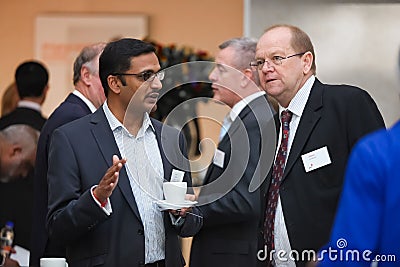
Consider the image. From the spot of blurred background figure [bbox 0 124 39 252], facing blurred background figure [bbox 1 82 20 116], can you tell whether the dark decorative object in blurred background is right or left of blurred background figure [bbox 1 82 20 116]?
right

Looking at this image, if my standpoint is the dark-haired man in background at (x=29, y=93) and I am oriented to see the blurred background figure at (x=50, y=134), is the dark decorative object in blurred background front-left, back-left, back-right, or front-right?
back-left

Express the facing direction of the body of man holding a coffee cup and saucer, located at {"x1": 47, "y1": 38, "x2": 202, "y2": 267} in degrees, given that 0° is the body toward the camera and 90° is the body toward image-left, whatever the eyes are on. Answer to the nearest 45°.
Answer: approximately 315°

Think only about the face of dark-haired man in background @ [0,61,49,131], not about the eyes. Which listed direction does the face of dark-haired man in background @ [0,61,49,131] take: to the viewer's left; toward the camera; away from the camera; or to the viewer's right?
away from the camera

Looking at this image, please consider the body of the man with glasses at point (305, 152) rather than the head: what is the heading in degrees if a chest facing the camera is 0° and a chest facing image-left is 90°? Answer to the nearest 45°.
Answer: approximately 45°

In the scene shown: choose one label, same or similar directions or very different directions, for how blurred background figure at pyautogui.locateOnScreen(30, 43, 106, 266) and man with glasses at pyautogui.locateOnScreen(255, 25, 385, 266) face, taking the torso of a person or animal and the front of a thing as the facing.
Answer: very different directions

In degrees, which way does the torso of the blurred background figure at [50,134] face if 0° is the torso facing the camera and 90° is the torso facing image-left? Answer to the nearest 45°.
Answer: approximately 270°

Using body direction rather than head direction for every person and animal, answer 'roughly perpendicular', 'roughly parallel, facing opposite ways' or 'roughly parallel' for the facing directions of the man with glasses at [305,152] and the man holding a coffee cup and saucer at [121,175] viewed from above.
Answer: roughly perpendicular

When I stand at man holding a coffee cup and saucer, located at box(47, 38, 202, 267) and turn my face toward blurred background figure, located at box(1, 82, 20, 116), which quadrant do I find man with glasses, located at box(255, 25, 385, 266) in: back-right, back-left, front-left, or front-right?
back-right

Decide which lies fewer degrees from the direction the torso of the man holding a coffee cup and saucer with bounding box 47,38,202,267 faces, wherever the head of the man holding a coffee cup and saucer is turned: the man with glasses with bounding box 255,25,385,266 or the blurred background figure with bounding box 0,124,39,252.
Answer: the man with glasses
